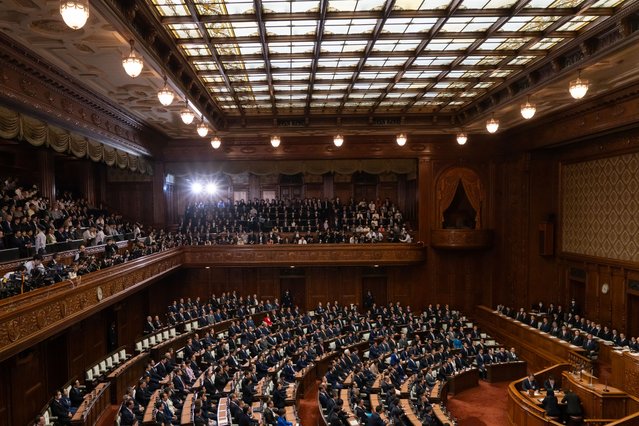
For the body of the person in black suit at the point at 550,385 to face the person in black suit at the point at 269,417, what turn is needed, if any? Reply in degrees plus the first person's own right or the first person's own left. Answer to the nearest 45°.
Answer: approximately 45° to the first person's own right

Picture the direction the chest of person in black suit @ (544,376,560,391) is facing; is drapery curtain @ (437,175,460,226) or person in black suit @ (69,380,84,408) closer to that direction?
the person in black suit

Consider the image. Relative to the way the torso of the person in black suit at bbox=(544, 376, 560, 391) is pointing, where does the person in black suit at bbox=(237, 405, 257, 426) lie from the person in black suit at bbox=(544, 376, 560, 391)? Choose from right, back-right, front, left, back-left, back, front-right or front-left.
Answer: front-right

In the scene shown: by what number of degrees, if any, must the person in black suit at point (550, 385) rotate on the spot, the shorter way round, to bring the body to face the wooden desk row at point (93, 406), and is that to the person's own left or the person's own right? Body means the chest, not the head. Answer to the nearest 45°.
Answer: approximately 45° to the person's own right

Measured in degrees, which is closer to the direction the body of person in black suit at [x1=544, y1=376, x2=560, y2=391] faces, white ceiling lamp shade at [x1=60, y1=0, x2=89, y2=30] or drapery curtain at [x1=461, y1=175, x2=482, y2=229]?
the white ceiling lamp shade

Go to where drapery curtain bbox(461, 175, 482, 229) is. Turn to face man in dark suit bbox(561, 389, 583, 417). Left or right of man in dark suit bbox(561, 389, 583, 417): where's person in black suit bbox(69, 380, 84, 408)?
right

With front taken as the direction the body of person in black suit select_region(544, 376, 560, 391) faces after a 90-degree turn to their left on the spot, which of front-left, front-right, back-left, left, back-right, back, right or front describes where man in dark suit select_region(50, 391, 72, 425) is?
back-right

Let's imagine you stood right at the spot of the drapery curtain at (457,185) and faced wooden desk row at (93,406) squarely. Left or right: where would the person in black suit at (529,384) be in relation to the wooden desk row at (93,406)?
left

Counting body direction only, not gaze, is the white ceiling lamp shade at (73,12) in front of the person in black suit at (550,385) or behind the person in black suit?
in front

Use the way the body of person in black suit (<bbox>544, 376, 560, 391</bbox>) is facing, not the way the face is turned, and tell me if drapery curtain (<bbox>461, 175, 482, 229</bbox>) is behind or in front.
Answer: behind

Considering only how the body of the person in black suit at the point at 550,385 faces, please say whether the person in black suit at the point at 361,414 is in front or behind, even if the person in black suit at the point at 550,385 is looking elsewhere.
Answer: in front

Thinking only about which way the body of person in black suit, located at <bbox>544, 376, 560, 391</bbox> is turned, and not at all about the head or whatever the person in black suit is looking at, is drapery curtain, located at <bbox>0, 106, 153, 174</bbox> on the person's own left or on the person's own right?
on the person's own right
